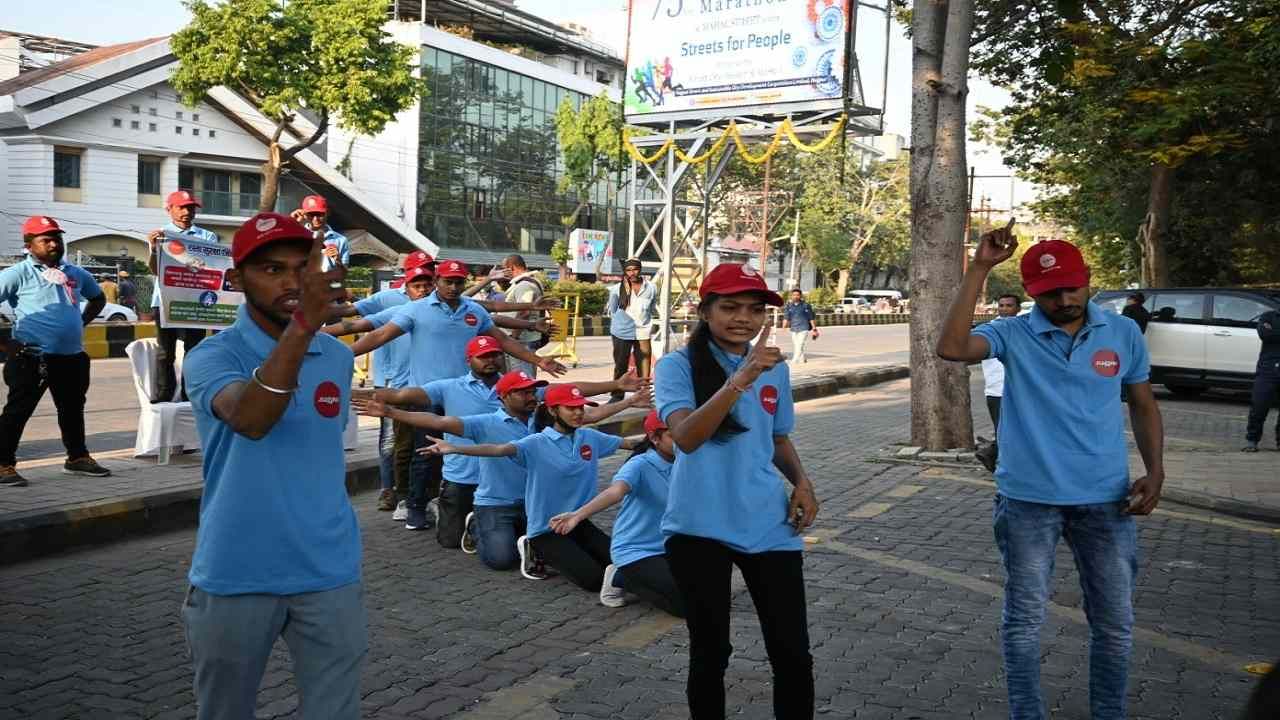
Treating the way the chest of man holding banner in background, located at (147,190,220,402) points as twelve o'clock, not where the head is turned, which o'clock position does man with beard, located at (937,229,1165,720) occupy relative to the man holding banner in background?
The man with beard is roughly at 11 o'clock from the man holding banner in background.

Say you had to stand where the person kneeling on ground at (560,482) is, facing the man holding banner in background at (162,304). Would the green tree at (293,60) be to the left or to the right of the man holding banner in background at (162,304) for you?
right

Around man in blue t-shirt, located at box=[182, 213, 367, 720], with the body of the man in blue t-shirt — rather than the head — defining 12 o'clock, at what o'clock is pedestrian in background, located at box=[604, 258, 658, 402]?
The pedestrian in background is roughly at 8 o'clock from the man in blue t-shirt.

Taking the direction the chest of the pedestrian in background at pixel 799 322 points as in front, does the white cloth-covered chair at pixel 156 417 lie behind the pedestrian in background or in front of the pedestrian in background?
in front

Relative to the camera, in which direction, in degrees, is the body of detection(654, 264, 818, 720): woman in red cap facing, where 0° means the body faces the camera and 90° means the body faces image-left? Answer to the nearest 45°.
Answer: approximately 315°

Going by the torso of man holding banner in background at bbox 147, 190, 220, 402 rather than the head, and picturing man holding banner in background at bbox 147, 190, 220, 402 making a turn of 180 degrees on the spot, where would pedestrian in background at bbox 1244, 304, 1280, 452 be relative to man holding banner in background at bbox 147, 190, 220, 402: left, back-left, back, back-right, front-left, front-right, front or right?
right

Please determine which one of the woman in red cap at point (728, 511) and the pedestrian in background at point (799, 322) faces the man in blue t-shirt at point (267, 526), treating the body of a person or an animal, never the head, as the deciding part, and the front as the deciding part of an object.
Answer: the pedestrian in background
